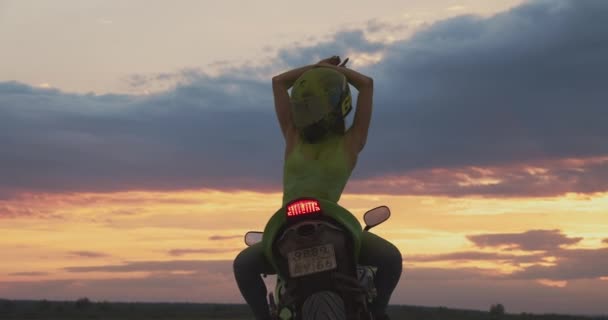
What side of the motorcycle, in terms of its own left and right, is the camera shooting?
back
